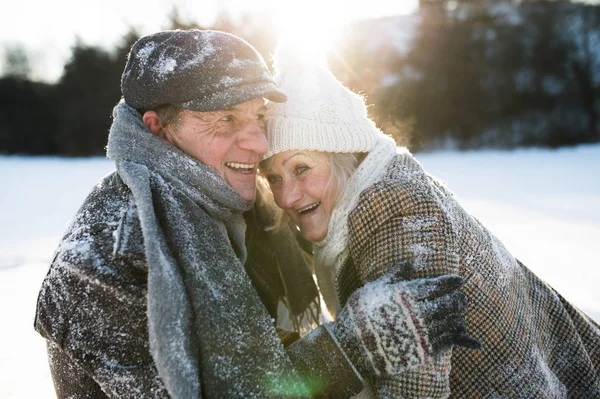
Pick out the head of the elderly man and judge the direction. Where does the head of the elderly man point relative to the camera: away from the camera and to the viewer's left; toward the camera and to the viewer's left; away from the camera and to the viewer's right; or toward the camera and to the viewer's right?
toward the camera and to the viewer's right

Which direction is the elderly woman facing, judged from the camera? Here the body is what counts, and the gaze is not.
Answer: to the viewer's left
